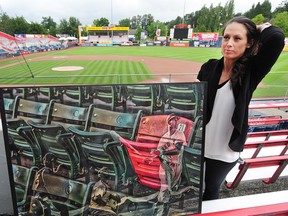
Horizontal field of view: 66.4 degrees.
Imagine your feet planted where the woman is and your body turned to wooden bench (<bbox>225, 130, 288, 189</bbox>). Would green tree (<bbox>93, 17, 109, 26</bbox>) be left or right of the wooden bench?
left

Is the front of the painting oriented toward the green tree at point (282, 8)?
no

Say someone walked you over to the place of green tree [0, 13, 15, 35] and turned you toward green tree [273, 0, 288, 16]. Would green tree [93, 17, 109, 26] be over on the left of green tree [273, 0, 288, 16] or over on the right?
left

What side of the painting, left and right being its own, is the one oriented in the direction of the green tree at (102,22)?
back

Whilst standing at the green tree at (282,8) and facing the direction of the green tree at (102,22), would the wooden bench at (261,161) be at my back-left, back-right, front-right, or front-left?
front-left

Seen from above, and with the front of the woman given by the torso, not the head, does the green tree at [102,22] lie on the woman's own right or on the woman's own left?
on the woman's own right

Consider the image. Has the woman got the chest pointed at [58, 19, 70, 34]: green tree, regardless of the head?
no

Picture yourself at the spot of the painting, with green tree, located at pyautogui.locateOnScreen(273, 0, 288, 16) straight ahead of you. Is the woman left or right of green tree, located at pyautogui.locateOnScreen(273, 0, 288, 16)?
right

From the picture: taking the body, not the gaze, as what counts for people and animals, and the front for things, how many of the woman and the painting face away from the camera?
0

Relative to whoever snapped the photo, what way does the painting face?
facing the viewer

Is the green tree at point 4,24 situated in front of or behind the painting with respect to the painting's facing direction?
behind

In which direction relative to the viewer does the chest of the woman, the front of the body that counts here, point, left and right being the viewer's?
facing the viewer and to the left of the viewer

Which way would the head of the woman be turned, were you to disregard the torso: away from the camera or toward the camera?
toward the camera

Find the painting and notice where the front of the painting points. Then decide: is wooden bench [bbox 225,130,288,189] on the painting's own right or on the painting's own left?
on the painting's own left
